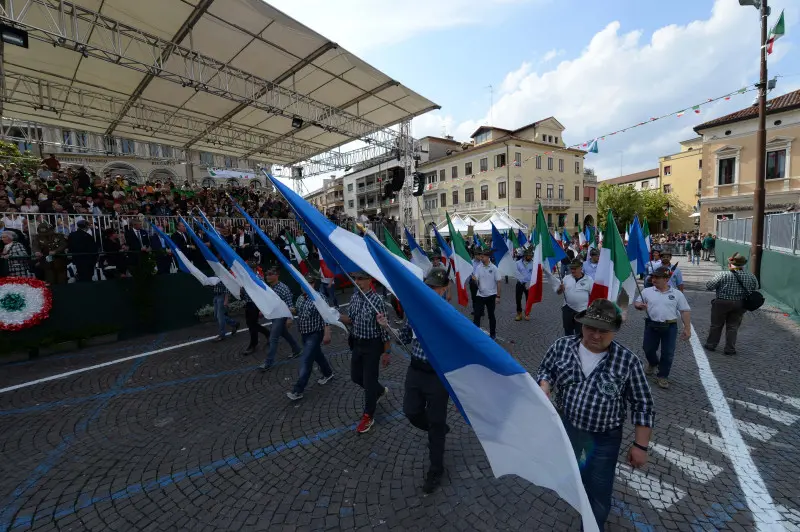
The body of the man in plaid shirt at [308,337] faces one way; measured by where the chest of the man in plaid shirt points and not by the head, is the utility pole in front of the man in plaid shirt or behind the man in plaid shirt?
behind

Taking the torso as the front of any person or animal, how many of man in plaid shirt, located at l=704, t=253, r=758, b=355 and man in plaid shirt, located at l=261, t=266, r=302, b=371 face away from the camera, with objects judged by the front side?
1

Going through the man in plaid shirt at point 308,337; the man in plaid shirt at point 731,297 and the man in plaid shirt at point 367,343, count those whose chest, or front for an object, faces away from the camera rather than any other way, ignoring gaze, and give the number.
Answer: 1

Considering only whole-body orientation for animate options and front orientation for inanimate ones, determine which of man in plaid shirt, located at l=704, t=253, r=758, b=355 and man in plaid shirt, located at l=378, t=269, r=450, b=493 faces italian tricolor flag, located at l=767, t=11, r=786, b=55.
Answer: man in plaid shirt, located at l=704, t=253, r=758, b=355

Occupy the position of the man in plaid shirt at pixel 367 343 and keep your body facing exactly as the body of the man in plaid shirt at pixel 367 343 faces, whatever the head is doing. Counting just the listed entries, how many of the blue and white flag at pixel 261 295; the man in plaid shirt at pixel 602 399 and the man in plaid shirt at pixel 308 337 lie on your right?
2

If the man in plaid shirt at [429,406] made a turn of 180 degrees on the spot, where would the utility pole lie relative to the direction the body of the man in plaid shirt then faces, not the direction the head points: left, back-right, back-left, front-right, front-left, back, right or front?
front

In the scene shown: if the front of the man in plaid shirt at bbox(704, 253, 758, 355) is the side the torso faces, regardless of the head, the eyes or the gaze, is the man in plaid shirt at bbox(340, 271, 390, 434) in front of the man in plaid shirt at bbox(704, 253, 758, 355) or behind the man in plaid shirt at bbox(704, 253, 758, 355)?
behind

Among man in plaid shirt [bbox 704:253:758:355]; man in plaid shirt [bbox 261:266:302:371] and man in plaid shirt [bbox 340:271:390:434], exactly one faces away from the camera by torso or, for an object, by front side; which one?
man in plaid shirt [bbox 704:253:758:355]

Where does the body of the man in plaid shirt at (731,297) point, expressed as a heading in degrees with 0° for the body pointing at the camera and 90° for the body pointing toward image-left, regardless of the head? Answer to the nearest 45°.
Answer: approximately 180°

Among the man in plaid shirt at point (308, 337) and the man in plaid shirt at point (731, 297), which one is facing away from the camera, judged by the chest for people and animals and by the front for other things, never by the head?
the man in plaid shirt at point (731, 297)

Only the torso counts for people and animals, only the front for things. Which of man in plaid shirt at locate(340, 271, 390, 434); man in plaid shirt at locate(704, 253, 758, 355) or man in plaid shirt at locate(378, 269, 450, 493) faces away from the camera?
man in plaid shirt at locate(704, 253, 758, 355)
